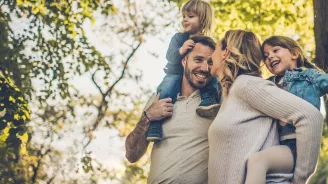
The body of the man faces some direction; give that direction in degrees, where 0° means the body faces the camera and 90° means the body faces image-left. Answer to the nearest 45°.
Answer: approximately 0°

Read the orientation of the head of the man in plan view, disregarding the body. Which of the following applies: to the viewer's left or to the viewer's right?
to the viewer's right

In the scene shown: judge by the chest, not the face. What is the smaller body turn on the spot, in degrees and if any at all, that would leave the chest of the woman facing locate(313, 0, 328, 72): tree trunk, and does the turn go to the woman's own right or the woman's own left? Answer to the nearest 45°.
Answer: approximately 90° to the woman's own right

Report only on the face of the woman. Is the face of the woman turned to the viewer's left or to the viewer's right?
to the viewer's left

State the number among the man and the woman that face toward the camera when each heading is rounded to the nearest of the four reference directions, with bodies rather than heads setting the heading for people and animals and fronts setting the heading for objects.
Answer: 1

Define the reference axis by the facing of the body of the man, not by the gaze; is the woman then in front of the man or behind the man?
in front

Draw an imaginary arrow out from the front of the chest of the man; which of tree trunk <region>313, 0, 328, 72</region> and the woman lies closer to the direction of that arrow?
the woman

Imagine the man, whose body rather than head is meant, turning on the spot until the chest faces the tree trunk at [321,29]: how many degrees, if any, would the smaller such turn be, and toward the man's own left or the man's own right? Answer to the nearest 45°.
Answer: approximately 135° to the man's own left

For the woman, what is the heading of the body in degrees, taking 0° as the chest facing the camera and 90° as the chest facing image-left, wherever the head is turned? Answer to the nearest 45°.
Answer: approximately 90°

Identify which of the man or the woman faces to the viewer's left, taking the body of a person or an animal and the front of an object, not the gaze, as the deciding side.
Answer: the woman
